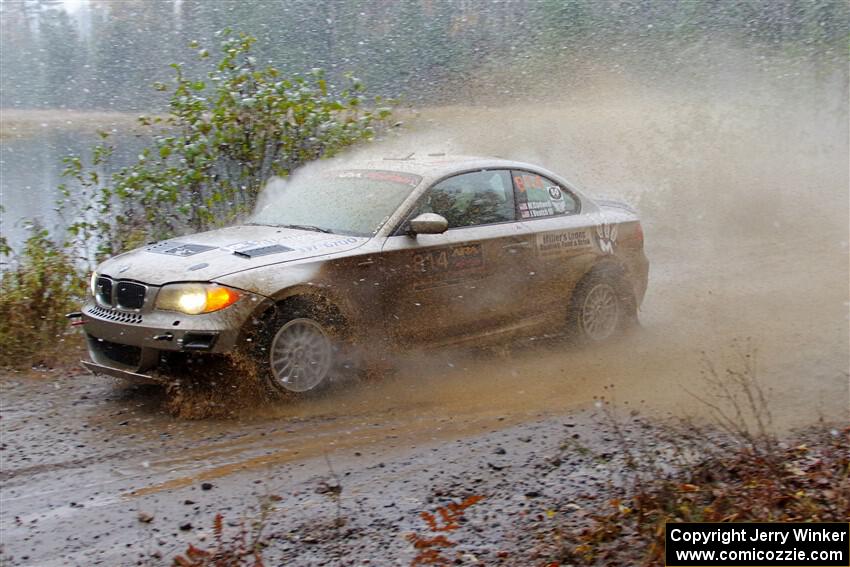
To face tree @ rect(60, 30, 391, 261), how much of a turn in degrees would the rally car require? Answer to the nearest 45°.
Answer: approximately 90° to its right

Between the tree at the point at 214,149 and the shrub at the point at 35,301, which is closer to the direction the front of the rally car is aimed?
the shrub

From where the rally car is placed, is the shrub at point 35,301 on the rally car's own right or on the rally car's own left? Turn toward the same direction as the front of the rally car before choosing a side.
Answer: on the rally car's own right

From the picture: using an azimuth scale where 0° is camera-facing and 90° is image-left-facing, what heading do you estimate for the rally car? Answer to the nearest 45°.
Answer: approximately 45°
